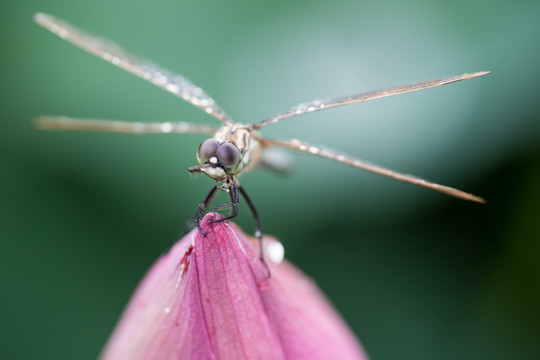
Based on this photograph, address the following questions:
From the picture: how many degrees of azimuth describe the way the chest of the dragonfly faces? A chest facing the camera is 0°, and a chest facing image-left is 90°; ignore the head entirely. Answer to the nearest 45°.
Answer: approximately 0°

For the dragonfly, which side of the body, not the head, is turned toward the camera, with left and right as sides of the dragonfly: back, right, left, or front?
front
